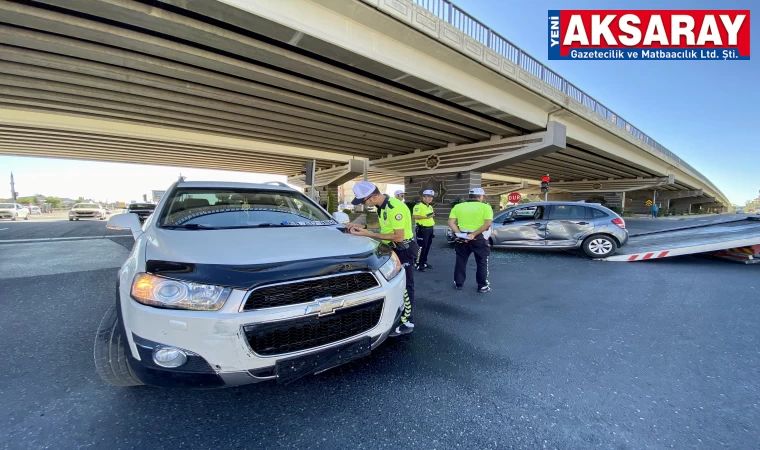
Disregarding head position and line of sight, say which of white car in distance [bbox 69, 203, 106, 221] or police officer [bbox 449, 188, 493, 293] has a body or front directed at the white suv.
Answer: the white car in distance

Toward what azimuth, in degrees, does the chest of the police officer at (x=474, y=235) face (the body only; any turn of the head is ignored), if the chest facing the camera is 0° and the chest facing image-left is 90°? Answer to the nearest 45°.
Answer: approximately 180°

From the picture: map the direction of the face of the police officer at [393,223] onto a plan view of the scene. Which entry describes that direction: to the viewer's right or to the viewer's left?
to the viewer's left

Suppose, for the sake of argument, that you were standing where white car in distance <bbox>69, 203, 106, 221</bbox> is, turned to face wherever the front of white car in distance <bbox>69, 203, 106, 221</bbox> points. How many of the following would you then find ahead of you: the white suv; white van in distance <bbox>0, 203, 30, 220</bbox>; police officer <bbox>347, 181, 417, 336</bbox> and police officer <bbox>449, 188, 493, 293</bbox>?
3

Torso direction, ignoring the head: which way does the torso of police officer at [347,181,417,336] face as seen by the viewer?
to the viewer's left
